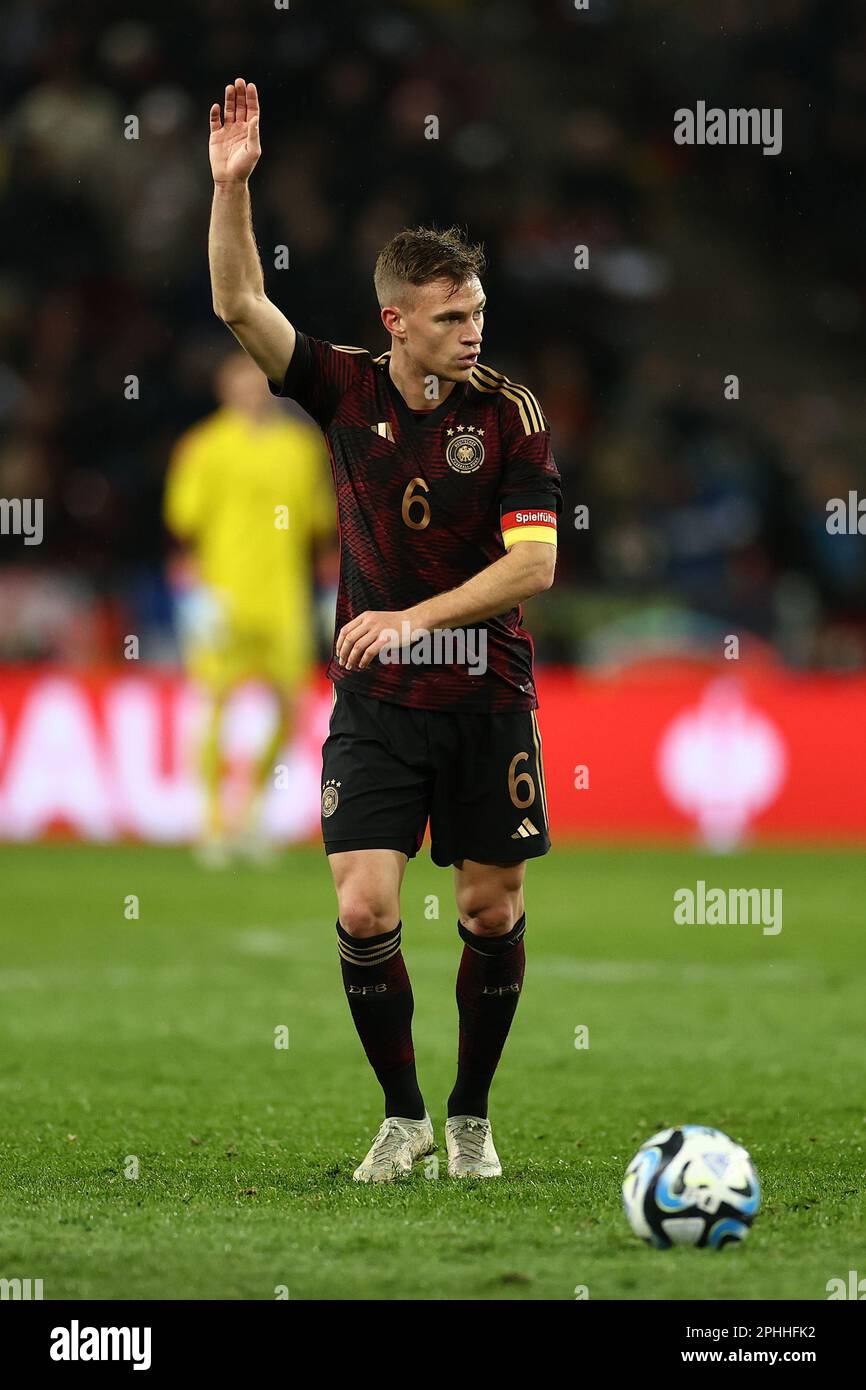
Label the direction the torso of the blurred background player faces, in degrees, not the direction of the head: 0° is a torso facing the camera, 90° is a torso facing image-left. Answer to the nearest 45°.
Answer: approximately 0°

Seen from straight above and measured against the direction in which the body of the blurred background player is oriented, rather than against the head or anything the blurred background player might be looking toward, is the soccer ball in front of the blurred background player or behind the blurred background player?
in front

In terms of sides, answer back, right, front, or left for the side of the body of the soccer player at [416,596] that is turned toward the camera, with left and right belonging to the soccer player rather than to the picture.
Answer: front

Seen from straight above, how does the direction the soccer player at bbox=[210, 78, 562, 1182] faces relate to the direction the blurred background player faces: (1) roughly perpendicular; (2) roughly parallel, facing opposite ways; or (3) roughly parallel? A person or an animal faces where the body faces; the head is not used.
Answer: roughly parallel

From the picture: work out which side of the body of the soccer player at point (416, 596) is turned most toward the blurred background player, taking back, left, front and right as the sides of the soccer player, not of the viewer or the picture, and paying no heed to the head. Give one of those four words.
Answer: back

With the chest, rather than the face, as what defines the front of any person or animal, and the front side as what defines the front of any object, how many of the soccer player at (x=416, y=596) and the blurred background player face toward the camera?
2

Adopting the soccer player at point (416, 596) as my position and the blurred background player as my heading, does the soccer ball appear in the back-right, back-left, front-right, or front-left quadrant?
back-right

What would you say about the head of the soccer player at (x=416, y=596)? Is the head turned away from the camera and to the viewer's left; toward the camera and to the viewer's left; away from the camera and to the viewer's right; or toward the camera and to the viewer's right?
toward the camera and to the viewer's right

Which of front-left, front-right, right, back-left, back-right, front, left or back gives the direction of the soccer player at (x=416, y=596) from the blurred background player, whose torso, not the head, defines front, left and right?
front

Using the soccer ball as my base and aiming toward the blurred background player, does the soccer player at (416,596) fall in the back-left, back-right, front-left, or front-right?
front-left

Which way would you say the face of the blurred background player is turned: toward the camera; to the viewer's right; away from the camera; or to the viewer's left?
toward the camera
